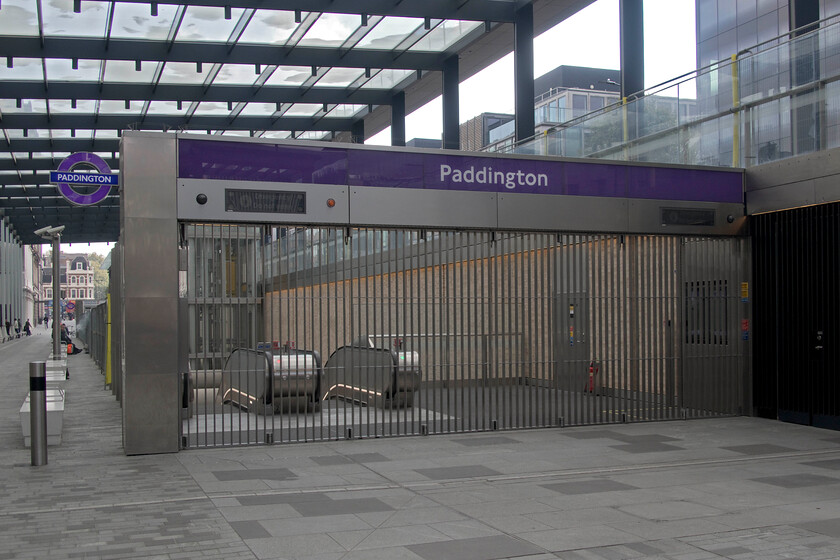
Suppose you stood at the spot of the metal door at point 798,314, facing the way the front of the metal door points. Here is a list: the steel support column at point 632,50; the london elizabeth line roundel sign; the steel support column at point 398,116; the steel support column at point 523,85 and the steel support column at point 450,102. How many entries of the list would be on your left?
0

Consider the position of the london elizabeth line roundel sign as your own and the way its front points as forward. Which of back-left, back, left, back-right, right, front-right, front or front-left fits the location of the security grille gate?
front-left

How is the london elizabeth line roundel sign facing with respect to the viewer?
toward the camera

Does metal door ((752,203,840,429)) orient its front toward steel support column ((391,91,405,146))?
no

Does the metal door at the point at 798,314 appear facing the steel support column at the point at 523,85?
no

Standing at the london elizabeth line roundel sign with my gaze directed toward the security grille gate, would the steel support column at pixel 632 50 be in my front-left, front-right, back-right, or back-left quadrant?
front-left

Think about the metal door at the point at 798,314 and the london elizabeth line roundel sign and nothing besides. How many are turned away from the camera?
0

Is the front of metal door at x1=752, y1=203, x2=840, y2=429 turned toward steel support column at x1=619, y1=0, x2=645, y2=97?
no

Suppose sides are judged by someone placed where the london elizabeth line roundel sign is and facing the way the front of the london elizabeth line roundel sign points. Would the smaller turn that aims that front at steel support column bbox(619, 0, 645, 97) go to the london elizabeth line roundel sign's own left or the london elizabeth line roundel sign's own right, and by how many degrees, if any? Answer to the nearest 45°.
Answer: approximately 90° to the london elizabeth line roundel sign's own left

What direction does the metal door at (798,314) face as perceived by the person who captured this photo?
facing the viewer and to the left of the viewer

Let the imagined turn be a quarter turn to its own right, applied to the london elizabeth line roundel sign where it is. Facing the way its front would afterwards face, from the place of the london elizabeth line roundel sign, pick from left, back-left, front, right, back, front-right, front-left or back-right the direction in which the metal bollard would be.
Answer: left
